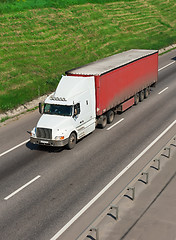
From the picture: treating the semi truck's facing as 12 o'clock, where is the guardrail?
The guardrail is roughly at 10 o'clock from the semi truck.

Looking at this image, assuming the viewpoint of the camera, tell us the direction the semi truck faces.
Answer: facing the viewer and to the left of the viewer
